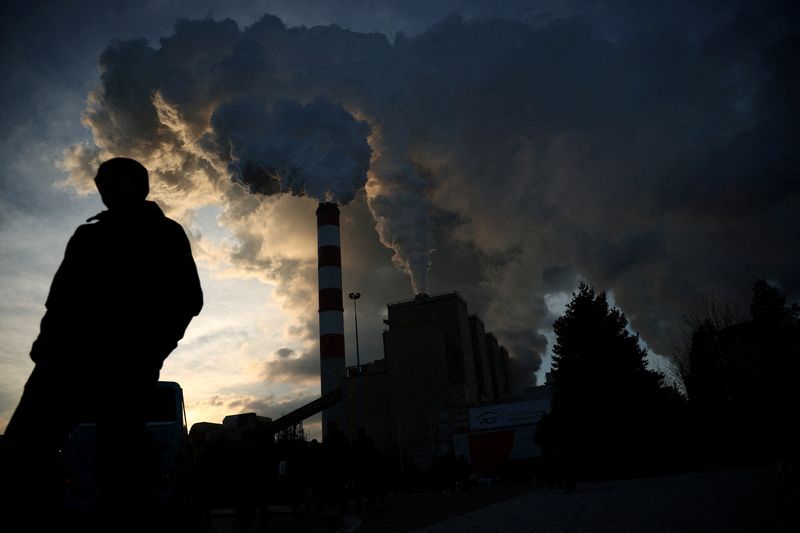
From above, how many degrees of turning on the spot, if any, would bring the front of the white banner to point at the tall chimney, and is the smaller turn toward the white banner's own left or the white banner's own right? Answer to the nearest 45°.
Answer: approximately 90° to the white banner's own right

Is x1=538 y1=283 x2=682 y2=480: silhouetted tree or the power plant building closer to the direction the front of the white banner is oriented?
the silhouetted tree

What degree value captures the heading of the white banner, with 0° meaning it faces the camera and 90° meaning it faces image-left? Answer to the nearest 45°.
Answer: approximately 0°

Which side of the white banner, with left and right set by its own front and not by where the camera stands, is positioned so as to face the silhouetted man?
front

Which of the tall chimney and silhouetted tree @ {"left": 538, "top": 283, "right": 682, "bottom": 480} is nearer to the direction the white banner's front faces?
the silhouetted tree

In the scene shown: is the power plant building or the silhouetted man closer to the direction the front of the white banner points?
the silhouetted man
